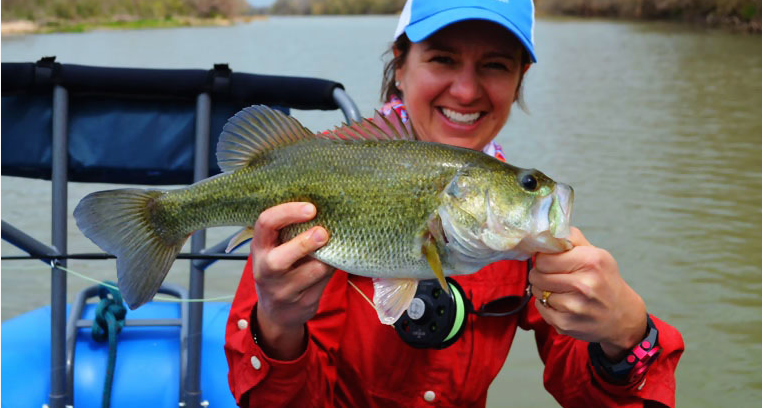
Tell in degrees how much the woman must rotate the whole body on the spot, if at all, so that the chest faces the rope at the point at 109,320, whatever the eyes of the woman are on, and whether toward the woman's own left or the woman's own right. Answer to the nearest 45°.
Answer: approximately 135° to the woman's own right

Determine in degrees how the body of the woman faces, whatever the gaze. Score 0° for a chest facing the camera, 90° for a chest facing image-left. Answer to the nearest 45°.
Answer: approximately 0°
